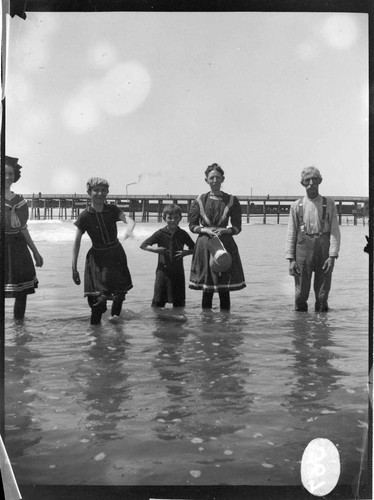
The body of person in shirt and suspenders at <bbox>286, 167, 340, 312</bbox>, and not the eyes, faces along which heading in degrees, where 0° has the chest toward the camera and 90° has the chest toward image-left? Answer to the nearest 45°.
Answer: approximately 0°

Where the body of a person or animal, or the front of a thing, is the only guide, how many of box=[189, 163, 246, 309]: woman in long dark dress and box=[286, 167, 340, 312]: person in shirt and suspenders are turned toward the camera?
2
